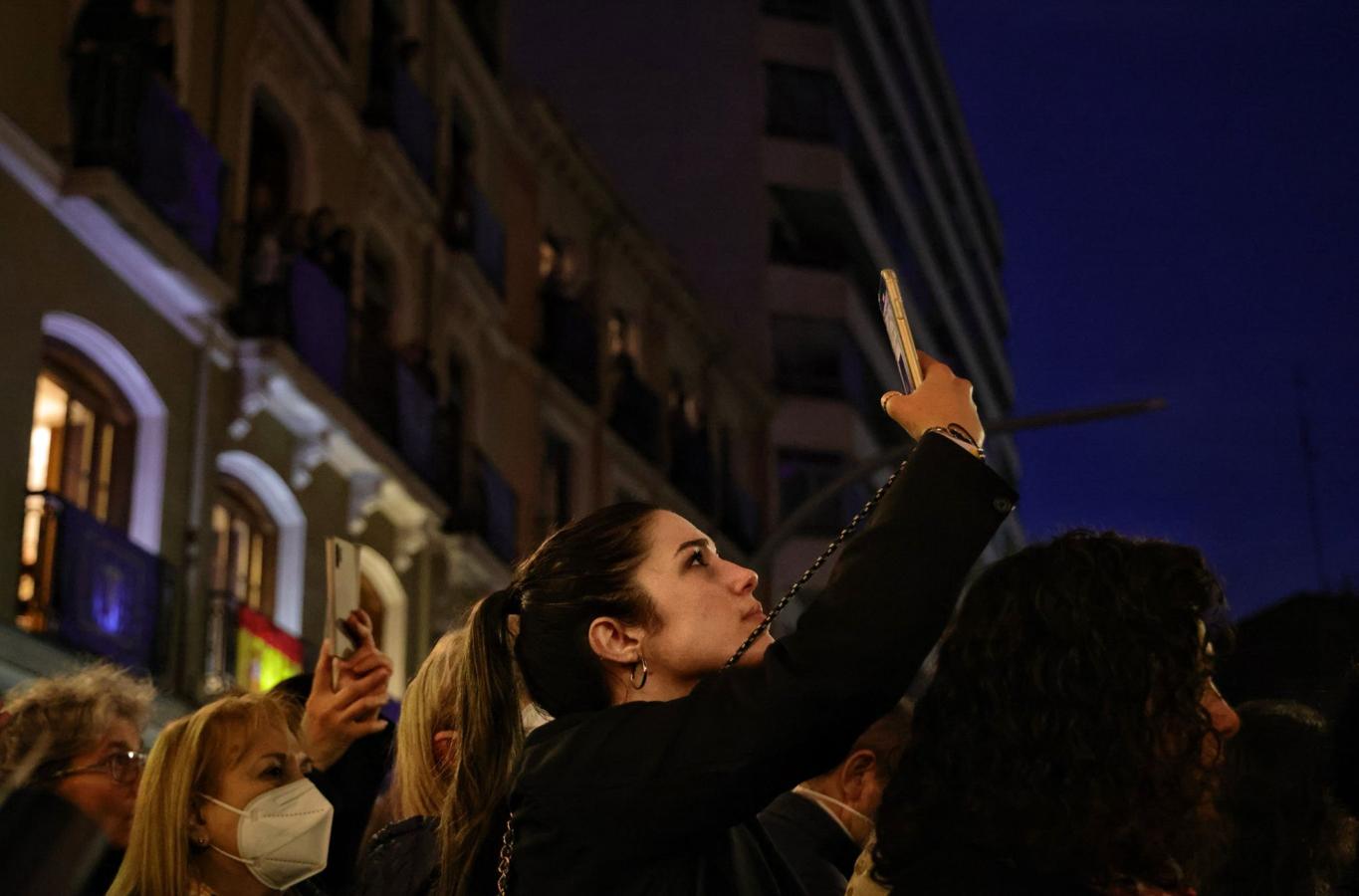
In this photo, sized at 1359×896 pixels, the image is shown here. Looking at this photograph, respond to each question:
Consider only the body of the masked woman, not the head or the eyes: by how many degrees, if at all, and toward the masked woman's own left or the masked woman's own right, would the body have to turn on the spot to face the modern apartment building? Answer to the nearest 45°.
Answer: approximately 90° to the masked woman's own left

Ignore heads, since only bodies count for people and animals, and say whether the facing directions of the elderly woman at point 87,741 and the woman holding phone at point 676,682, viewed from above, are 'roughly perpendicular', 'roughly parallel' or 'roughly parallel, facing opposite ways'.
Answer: roughly parallel

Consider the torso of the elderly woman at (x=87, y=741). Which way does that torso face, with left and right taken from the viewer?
facing to the right of the viewer

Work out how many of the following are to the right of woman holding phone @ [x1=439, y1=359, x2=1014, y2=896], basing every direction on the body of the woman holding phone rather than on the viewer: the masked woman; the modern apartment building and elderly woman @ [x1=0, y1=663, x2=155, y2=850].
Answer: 0

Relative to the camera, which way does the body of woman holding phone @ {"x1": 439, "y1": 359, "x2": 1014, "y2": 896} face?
to the viewer's right

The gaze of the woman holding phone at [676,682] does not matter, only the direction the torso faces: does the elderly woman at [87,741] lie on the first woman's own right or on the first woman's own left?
on the first woman's own left

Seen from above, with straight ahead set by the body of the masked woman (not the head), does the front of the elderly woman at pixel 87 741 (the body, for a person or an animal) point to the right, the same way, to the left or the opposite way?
the same way

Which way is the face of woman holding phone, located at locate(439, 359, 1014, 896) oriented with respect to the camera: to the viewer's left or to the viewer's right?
to the viewer's right

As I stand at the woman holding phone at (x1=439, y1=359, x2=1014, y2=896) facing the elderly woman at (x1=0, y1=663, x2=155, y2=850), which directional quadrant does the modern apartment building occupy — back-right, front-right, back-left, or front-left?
front-right

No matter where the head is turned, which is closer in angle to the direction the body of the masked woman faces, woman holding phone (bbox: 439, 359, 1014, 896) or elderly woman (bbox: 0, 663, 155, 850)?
the woman holding phone

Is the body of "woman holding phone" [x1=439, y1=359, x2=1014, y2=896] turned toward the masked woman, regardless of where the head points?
no

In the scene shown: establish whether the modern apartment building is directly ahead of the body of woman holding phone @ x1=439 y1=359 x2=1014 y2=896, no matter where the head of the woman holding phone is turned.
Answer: no

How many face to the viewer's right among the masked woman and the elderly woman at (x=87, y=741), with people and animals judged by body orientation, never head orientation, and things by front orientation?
2

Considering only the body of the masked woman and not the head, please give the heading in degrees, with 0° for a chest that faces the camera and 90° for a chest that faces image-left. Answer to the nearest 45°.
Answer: approximately 270°
